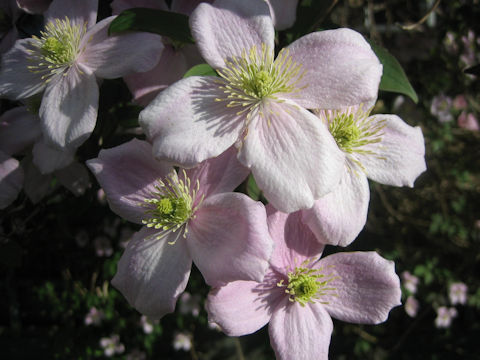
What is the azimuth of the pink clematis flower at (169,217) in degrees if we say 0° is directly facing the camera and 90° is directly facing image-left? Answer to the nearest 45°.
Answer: approximately 45°

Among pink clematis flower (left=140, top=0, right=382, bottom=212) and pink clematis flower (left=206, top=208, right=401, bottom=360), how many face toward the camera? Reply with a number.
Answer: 2

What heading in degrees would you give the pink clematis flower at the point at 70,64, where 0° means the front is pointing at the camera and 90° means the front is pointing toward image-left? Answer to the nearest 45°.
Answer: approximately 45°

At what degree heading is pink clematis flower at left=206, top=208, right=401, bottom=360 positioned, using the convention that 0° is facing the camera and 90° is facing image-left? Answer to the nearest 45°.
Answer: approximately 0°
